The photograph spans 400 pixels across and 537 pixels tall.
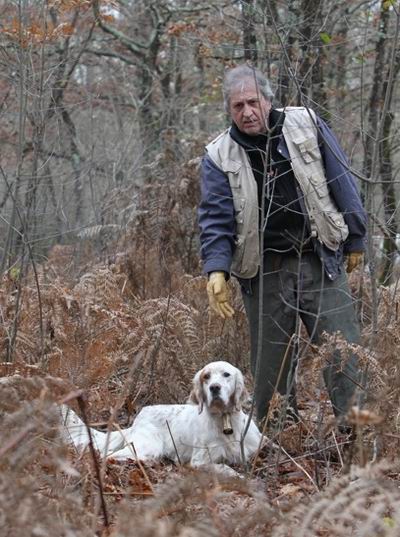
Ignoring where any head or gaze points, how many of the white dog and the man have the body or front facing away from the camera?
0

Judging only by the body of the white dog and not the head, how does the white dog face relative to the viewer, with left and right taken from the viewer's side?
facing the viewer and to the right of the viewer

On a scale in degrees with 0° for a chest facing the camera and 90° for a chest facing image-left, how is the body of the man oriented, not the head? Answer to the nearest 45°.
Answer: approximately 0°
